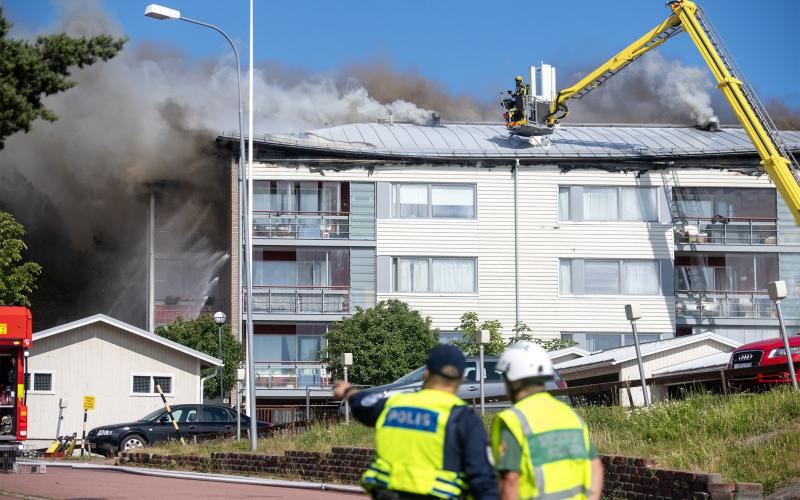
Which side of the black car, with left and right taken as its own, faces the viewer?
left

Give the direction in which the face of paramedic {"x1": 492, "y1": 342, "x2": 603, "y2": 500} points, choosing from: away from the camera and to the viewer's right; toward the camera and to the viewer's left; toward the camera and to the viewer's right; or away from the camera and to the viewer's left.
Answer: away from the camera and to the viewer's left

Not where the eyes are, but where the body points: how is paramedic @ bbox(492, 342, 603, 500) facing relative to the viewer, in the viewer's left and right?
facing away from the viewer and to the left of the viewer

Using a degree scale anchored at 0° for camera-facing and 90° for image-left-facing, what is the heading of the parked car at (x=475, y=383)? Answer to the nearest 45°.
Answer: approximately 90°

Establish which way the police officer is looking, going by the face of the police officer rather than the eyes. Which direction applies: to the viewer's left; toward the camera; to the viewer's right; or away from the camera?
away from the camera

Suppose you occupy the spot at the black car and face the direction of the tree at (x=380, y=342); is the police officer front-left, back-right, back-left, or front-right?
back-right

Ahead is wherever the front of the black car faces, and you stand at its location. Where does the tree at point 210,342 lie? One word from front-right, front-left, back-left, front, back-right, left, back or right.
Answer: right

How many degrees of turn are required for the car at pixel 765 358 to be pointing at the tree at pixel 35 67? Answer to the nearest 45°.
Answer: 0° — it already faces it

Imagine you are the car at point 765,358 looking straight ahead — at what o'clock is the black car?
The black car is roughly at 2 o'clock from the car.

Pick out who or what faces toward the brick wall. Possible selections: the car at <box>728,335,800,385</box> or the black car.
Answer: the car

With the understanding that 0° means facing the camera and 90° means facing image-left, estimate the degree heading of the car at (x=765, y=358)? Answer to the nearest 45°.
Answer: approximately 45°

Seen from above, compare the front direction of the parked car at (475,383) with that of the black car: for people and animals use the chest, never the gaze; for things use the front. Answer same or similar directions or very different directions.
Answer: same or similar directions

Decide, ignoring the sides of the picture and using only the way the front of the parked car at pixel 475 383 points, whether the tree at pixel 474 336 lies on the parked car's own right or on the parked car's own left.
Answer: on the parked car's own right

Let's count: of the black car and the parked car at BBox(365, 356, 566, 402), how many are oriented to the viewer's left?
2
